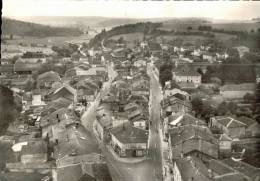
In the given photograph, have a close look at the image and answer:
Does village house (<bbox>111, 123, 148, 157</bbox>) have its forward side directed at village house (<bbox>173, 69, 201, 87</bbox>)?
no

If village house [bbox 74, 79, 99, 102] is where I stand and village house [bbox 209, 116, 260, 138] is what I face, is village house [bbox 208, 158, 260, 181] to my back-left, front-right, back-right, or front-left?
front-right

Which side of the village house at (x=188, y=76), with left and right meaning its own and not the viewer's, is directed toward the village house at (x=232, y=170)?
front

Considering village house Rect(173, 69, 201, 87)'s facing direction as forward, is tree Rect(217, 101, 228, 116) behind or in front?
in front

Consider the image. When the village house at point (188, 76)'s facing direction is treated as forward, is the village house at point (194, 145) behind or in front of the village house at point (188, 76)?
in front

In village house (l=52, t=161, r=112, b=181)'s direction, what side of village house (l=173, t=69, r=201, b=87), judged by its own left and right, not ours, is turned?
front

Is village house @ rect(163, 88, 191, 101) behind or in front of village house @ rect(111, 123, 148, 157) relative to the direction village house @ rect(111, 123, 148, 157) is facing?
behind

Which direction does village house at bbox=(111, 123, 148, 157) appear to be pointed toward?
toward the camera

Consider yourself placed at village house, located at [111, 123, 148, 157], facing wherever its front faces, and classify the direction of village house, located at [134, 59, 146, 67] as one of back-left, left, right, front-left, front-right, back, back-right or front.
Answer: back

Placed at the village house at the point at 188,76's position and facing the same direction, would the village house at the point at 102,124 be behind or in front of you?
in front

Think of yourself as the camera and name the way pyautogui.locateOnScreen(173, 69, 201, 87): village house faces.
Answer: facing the viewer

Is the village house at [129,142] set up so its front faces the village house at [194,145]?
no

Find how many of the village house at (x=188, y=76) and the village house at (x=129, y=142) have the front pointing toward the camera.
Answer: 2

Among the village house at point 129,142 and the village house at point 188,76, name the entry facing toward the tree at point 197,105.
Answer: the village house at point 188,76

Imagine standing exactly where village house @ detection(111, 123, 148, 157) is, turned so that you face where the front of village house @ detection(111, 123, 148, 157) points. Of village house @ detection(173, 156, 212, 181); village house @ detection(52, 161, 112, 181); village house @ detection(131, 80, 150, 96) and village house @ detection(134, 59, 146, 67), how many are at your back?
2

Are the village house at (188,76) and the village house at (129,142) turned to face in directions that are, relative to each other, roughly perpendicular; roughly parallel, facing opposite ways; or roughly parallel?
roughly parallel

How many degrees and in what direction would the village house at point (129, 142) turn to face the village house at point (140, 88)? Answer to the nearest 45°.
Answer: approximately 180°

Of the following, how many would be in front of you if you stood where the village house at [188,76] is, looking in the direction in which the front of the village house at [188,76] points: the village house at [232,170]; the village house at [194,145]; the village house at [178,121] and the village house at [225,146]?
4
